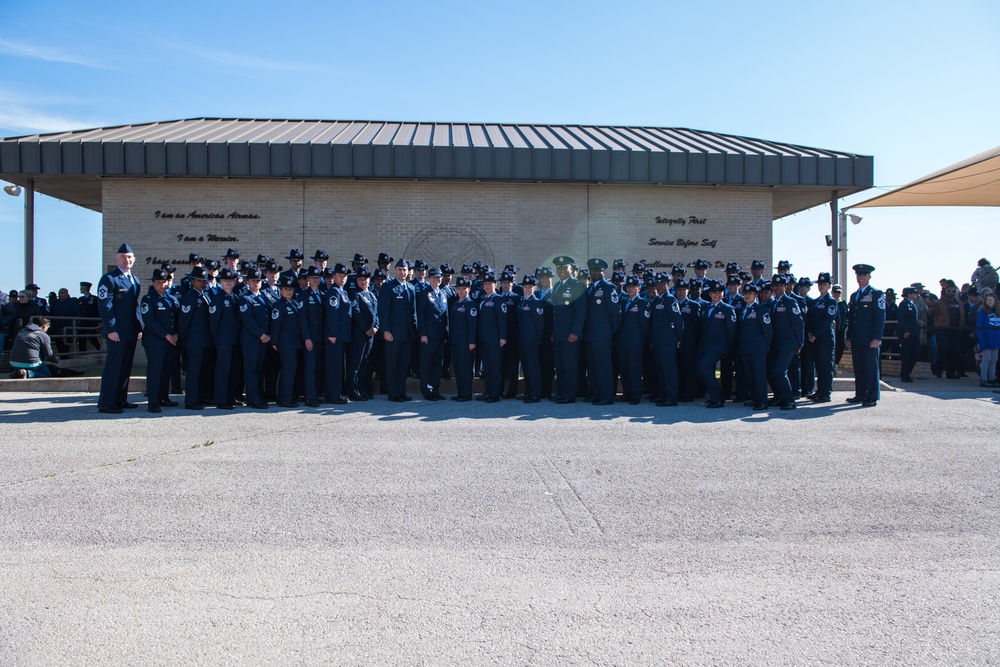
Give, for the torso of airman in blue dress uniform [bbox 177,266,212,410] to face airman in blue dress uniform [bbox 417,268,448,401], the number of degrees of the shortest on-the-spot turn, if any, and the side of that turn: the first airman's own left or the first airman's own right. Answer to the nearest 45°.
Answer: approximately 45° to the first airman's own left

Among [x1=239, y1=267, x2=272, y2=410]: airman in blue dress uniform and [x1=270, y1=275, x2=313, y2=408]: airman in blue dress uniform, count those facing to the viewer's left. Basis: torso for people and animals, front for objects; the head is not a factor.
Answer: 0

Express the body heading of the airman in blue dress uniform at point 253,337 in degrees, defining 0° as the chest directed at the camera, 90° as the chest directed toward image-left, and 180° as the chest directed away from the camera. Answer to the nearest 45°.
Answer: approximately 315°

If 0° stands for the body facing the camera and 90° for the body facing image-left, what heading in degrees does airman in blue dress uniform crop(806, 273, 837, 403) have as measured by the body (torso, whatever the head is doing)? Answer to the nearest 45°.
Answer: approximately 45°

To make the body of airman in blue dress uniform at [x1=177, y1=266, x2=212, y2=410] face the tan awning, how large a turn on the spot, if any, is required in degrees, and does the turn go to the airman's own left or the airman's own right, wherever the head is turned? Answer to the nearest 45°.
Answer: approximately 45° to the airman's own left

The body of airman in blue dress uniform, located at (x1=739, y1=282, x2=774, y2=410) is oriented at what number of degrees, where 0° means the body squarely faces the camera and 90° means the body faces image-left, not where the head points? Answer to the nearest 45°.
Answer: approximately 45°
